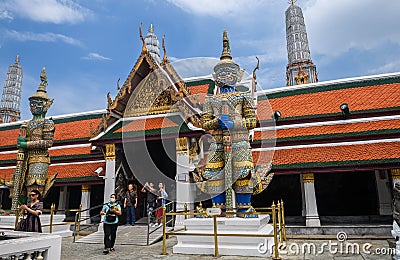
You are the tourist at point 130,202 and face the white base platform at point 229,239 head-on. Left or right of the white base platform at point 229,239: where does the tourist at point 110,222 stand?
right

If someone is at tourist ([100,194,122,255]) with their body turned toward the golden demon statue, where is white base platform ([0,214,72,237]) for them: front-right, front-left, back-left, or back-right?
back-left

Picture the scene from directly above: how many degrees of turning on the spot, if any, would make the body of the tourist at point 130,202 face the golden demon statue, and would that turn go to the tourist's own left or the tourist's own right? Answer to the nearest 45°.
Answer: approximately 45° to the tourist's own left

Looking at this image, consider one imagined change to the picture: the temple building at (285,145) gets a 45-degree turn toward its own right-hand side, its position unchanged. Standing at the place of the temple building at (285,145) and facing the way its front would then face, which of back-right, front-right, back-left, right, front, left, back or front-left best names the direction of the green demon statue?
front

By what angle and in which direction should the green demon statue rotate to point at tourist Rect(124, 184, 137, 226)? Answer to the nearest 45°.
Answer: approximately 135° to its left

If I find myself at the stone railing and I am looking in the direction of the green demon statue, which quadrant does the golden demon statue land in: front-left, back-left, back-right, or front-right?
front-right

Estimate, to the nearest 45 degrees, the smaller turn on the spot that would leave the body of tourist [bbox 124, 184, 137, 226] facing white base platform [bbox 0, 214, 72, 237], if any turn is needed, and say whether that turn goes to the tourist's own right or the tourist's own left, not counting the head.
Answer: approximately 90° to the tourist's own right

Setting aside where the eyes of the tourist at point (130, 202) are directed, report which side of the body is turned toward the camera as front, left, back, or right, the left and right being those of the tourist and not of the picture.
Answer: front

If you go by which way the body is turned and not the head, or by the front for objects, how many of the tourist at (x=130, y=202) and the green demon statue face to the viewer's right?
0

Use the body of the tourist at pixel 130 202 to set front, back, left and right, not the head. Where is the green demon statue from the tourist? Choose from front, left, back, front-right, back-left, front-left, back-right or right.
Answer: right

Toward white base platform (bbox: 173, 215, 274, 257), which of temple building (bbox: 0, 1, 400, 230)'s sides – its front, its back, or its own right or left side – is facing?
front

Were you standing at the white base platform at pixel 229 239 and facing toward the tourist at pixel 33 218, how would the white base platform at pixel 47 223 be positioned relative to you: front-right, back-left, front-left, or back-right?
front-right

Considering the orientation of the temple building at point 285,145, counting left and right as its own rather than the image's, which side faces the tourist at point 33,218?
front

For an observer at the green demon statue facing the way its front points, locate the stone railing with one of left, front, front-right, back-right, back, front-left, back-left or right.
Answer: front-left

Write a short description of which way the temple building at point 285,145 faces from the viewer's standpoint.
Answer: facing the viewer and to the left of the viewer

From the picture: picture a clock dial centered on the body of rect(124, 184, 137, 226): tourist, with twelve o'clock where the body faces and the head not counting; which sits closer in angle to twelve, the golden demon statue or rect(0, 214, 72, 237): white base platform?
the golden demon statue
